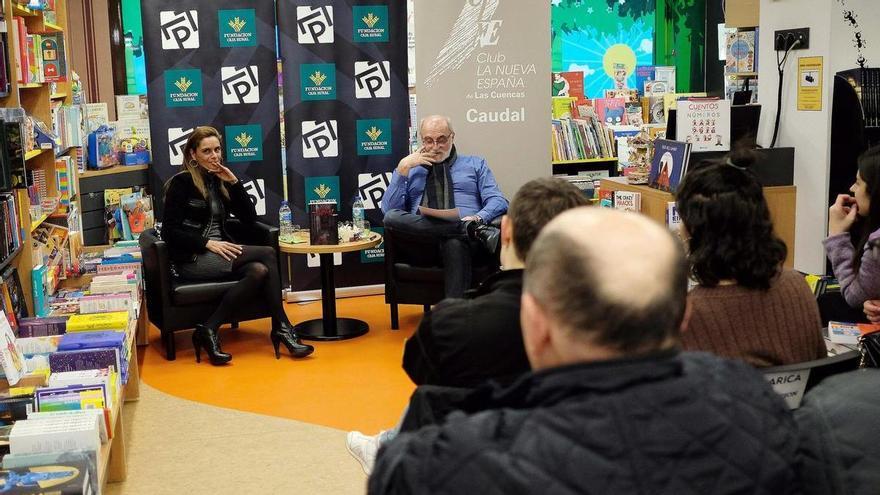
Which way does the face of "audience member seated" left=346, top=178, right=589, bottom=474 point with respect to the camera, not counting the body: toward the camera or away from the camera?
away from the camera

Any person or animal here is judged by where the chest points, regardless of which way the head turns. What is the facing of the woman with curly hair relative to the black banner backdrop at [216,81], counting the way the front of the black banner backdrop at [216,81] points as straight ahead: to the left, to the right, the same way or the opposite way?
the opposite way

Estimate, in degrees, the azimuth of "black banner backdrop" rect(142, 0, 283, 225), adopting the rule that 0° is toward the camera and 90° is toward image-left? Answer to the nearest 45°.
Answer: approximately 0°

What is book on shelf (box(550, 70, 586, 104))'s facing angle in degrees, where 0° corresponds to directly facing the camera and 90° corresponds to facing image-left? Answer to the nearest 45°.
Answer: approximately 0°

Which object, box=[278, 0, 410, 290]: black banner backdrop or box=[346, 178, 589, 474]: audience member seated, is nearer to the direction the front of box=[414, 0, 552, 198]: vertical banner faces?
the audience member seated

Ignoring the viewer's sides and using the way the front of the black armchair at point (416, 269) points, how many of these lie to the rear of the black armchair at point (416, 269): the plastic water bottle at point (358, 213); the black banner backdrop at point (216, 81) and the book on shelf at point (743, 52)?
1

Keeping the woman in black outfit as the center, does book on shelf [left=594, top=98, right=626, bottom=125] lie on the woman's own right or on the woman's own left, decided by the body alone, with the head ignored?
on the woman's own left

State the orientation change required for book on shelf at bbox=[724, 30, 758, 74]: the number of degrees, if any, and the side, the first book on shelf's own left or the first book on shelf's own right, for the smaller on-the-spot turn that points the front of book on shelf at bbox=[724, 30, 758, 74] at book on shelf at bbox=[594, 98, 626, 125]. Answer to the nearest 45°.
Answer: approximately 135° to the first book on shelf's own right

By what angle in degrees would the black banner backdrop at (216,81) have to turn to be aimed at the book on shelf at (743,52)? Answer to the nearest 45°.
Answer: approximately 90° to its left

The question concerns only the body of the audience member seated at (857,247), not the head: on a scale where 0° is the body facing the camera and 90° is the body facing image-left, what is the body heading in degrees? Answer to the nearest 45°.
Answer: approximately 90°

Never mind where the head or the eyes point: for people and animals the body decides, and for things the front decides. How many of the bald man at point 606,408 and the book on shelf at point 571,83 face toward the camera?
1
